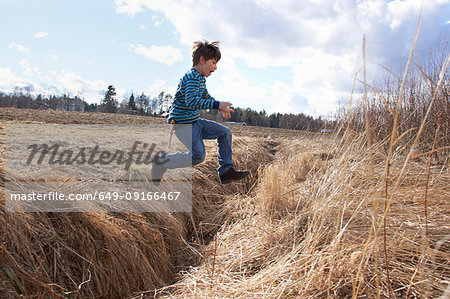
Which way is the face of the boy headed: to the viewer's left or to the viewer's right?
to the viewer's right

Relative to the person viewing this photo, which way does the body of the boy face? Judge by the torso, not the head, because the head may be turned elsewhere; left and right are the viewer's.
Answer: facing to the right of the viewer
